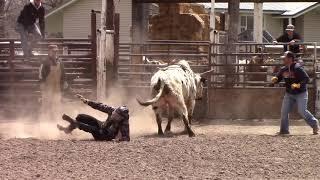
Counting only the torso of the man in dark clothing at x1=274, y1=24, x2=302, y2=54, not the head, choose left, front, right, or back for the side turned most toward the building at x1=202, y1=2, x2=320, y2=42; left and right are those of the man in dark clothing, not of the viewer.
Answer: back

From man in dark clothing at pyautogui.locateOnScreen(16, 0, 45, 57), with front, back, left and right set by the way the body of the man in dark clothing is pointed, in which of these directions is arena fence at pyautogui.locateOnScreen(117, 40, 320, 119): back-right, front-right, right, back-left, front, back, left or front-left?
front-left

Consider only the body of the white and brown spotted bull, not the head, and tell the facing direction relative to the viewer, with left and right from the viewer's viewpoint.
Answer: facing away from the viewer and to the right of the viewer

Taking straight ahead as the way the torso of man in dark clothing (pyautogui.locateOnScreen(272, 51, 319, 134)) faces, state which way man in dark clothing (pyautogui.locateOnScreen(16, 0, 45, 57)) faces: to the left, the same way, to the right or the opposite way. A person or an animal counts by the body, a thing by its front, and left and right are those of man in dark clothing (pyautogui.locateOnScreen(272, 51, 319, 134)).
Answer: to the left

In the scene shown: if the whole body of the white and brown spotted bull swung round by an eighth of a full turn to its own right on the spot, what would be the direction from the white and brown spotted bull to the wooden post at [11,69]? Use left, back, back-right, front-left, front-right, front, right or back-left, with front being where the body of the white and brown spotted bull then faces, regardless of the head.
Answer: back-left

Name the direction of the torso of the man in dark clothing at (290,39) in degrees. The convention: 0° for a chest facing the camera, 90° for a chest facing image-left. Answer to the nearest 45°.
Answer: approximately 0°

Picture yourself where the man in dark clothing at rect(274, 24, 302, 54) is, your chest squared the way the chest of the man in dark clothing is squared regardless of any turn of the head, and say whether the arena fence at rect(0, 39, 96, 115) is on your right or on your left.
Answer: on your right

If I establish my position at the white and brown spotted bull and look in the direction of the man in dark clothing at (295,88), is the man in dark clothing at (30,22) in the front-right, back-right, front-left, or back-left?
back-left

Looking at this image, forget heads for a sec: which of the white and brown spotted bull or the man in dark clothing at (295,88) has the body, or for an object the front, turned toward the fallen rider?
the man in dark clothing

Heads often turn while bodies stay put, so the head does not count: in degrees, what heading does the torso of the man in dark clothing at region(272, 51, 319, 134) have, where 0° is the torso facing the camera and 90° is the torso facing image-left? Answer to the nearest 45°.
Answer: approximately 45°

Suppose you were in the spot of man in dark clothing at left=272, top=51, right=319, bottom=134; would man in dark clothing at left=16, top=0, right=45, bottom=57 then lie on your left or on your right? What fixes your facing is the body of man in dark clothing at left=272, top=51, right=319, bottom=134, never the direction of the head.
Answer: on your right

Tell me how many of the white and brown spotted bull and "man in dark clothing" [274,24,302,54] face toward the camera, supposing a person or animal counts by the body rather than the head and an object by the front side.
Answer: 1
